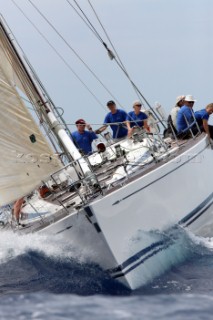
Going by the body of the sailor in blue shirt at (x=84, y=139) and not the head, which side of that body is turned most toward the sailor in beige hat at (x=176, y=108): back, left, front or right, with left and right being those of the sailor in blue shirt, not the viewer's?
left

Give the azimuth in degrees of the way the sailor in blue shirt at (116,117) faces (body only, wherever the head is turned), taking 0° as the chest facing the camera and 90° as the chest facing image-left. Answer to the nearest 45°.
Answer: approximately 45°

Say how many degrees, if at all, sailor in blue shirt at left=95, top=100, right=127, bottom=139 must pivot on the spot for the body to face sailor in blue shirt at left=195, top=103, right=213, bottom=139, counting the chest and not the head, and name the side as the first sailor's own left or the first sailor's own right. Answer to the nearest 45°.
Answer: approximately 90° to the first sailor's own left

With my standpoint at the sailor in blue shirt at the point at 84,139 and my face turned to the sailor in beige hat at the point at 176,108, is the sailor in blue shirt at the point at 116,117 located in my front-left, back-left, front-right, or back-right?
front-left

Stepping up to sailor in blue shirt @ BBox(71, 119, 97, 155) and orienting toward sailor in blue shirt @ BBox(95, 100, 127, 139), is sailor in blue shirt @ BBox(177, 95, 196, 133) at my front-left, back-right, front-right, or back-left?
front-right

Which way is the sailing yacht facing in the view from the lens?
facing the viewer
